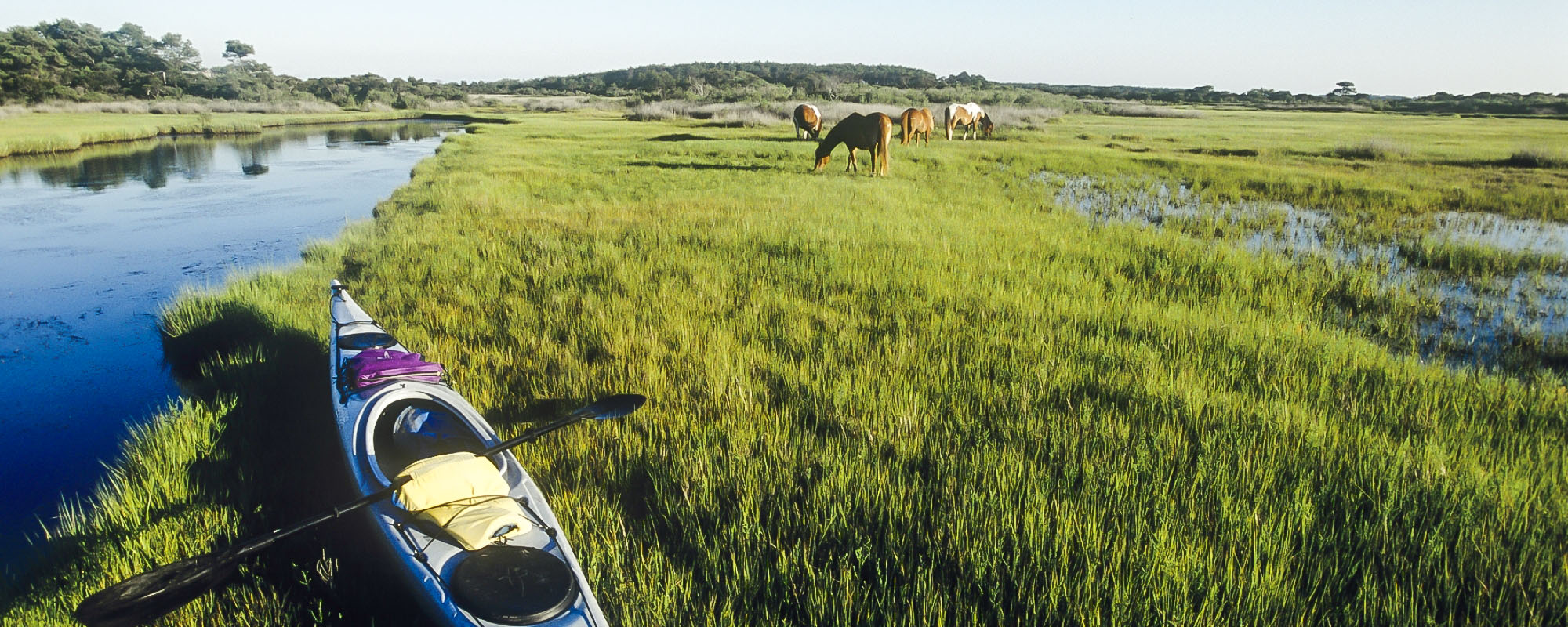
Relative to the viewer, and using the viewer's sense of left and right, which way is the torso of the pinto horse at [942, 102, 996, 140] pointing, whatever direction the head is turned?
facing to the right of the viewer

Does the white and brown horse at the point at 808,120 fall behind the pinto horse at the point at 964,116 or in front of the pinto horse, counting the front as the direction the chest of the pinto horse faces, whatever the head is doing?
behind

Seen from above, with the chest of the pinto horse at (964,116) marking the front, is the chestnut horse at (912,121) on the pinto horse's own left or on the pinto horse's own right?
on the pinto horse's own right

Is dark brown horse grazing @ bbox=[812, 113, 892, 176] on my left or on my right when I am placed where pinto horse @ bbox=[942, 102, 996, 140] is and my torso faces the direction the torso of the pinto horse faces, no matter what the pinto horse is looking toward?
on my right

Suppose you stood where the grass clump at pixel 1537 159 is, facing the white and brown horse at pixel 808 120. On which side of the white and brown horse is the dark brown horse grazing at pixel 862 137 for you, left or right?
left

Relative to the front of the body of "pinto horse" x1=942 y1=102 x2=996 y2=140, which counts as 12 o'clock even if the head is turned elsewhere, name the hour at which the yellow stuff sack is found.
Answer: The yellow stuff sack is roughly at 3 o'clock from the pinto horse.
